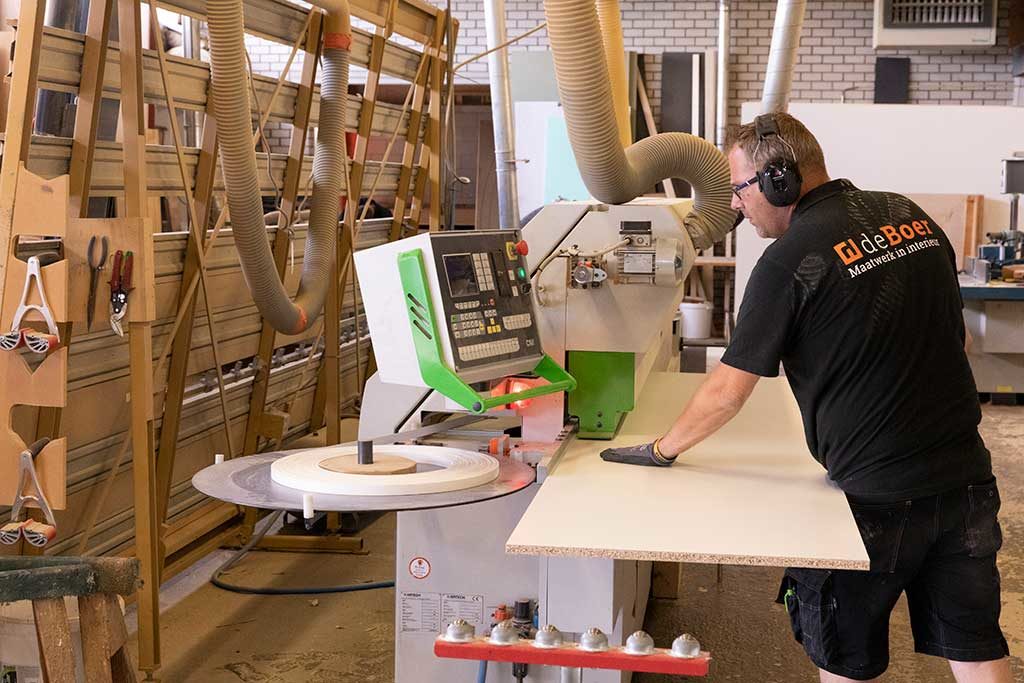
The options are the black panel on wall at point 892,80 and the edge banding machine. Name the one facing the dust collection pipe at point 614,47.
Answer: the black panel on wall

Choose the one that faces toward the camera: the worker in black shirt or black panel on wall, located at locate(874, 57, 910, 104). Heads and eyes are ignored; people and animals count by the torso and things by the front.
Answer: the black panel on wall

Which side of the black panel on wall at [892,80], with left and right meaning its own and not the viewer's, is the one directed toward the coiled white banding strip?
front

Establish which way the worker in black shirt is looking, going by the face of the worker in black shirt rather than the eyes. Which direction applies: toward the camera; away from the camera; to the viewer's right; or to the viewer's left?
to the viewer's left

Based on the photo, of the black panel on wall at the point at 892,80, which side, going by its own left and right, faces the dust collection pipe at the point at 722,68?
right

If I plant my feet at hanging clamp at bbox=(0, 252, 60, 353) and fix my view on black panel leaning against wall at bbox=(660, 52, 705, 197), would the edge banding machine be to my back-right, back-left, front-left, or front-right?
front-right

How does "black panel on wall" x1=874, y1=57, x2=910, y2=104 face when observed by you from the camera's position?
facing the viewer

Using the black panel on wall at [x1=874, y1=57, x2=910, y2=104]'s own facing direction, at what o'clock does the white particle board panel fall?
The white particle board panel is roughly at 12 o'clock from the black panel on wall.

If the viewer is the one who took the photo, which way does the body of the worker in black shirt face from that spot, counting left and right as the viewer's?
facing away from the viewer and to the left of the viewer

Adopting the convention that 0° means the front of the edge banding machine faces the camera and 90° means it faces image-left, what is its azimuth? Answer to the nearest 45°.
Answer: approximately 315°

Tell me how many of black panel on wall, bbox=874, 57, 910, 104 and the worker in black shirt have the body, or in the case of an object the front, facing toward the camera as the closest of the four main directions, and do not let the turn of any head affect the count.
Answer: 1

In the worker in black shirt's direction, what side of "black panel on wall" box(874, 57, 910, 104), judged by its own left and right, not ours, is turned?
front

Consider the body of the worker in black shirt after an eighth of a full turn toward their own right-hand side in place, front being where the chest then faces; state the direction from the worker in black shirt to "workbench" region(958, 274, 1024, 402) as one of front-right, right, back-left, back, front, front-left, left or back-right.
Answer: front

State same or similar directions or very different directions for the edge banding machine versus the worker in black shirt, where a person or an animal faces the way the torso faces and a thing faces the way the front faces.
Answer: very different directions
